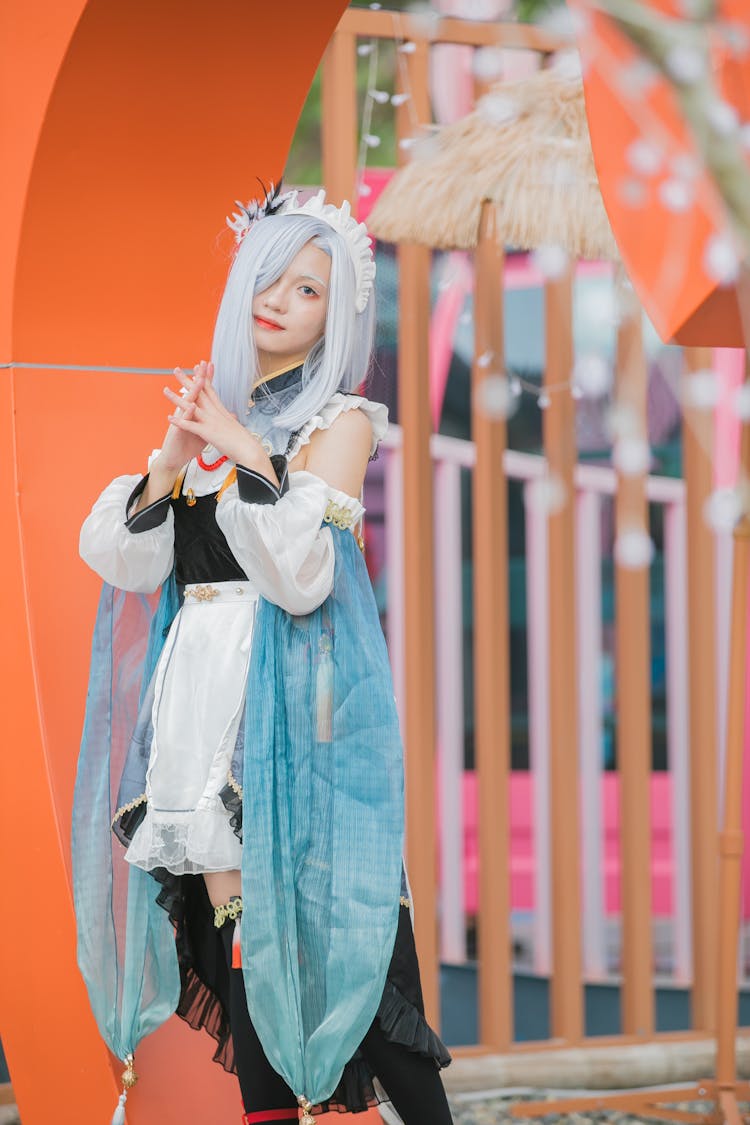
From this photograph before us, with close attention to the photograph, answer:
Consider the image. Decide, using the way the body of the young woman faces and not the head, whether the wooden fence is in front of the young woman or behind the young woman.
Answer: behind

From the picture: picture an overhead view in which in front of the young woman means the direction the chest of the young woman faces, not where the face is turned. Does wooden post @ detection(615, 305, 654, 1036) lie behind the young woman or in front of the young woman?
behind

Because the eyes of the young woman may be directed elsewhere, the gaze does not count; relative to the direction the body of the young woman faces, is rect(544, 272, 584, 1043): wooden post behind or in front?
behind

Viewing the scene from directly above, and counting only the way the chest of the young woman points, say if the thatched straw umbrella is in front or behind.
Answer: behind

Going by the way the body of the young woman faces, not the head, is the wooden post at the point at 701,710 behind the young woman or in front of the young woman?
behind

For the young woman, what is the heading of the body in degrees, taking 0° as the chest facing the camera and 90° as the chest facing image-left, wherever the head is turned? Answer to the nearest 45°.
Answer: approximately 45°

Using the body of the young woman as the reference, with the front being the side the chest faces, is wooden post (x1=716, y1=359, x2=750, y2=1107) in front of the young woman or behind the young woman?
behind

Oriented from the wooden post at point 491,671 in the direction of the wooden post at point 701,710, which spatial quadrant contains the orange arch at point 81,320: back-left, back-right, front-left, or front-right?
back-right

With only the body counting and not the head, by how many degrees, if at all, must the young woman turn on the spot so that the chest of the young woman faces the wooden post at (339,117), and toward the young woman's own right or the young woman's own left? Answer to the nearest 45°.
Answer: approximately 135° to the young woman's own right
